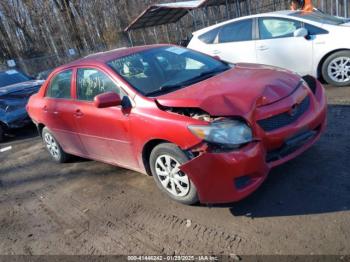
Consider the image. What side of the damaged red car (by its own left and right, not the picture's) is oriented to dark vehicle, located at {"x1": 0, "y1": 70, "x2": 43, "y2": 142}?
back

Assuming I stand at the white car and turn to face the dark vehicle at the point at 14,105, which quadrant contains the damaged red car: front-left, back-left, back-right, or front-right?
front-left

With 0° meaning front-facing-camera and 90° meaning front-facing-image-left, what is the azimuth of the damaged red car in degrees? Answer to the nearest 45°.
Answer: approximately 315°

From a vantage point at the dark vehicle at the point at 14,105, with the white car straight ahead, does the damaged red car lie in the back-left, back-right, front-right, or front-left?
front-right

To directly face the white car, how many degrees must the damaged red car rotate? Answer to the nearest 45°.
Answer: approximately 90° to its left

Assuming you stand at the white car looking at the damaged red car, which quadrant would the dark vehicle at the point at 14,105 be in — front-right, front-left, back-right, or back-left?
front-right
